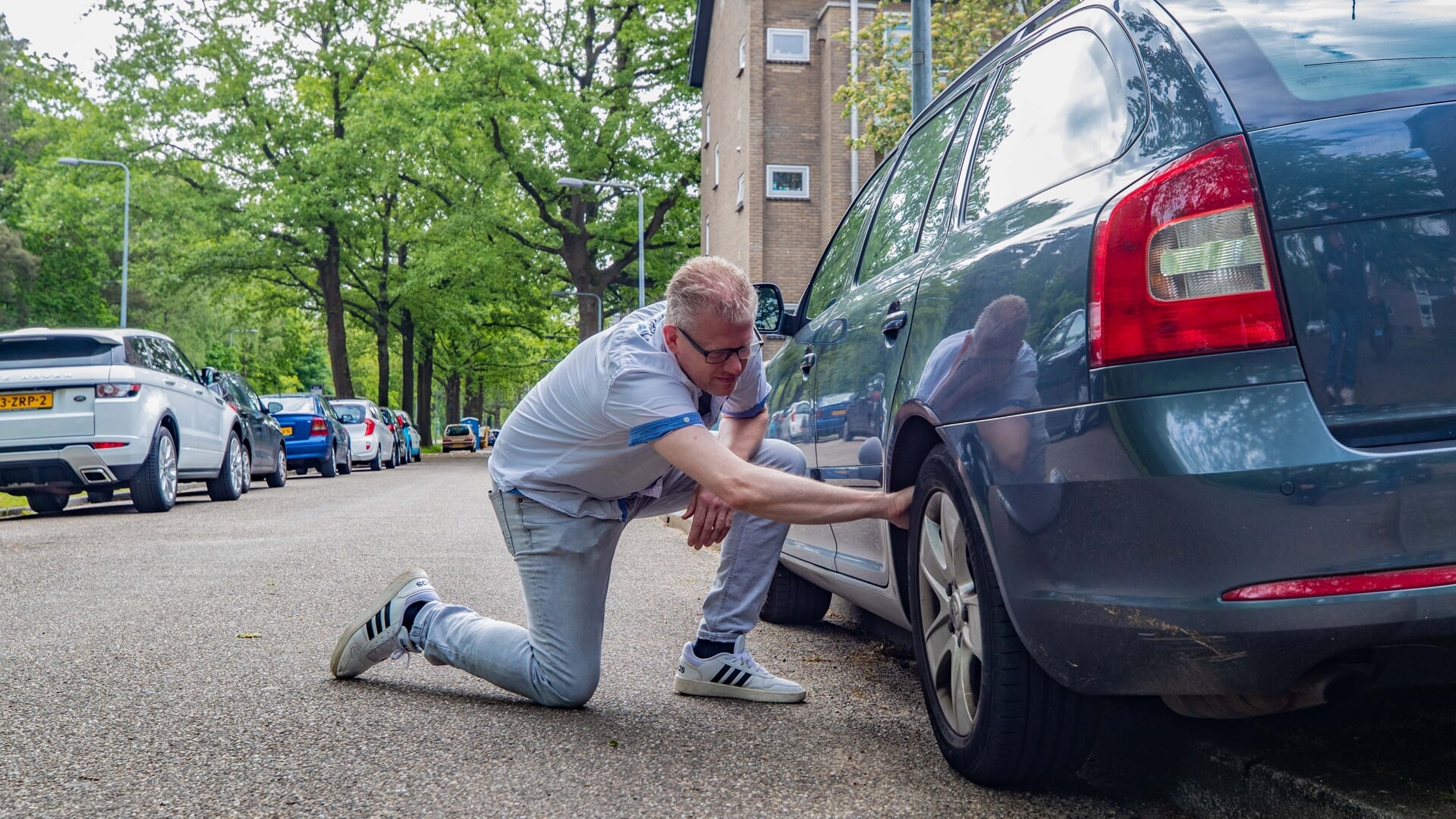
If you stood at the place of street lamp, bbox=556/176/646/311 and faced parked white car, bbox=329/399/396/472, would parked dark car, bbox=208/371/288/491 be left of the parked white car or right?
left

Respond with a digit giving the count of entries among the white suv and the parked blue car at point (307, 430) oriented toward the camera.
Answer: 0

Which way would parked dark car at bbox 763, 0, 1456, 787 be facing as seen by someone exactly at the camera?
facing away from the viewer and to the left of the viewer

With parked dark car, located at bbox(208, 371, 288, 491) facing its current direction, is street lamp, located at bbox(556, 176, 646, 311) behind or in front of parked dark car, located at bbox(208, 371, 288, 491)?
in front

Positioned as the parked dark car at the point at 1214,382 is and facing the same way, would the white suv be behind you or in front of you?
in front

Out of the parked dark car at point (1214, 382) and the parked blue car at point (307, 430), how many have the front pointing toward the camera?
0

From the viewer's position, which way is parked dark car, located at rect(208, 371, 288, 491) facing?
facing away from the viewer and to the right of the viewer

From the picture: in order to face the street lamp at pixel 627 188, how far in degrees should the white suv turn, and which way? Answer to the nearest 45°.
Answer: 0° — it already faces it

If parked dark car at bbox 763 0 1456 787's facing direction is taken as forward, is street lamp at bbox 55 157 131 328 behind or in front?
in front

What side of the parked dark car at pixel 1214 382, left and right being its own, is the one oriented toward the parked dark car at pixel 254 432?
front
